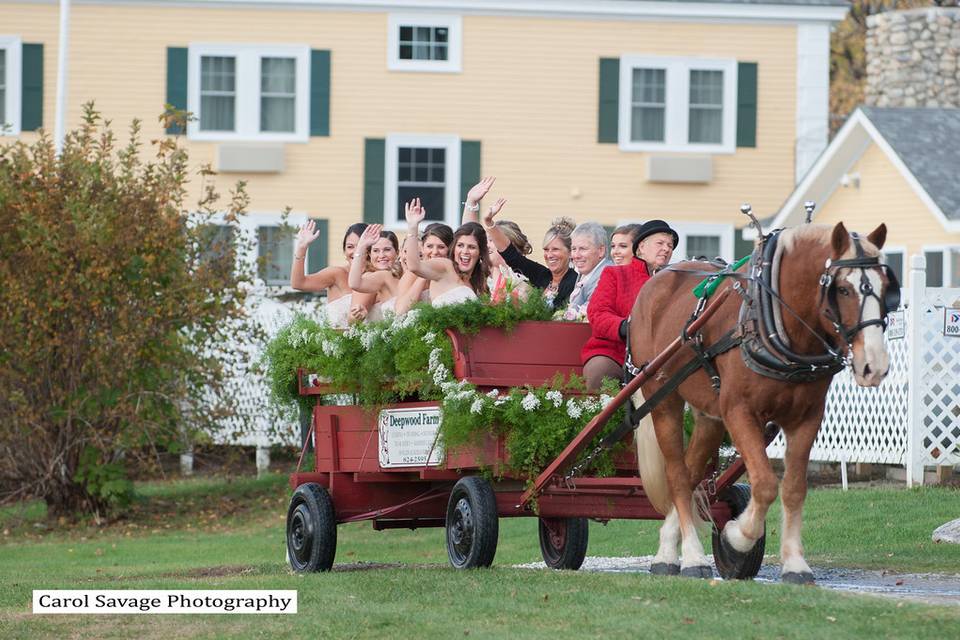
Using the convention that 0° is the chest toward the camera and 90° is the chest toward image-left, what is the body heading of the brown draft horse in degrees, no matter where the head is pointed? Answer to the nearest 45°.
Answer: approximately 315°

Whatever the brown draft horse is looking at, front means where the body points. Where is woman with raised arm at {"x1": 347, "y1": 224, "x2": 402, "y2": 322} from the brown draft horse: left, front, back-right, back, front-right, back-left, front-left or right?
back

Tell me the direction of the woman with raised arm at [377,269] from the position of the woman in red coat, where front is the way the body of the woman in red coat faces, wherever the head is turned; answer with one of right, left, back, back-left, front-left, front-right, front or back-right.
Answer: back

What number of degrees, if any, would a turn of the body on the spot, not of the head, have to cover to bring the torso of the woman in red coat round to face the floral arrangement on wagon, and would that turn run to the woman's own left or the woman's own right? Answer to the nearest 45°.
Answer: approximately 135° to the woman's own right

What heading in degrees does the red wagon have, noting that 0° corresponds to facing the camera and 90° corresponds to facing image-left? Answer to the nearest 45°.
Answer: approximately 315°

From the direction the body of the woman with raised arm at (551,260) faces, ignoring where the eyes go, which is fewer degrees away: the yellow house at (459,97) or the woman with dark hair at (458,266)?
the woman with dark hair

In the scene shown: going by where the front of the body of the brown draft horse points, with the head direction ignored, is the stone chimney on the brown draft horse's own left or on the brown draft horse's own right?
on the brown draft horse's own left

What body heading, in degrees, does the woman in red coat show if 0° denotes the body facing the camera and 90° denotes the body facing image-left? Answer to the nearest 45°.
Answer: approximately 315°

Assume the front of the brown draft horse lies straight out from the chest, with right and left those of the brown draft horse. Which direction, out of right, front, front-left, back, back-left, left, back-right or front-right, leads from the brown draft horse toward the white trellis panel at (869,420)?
back-left
